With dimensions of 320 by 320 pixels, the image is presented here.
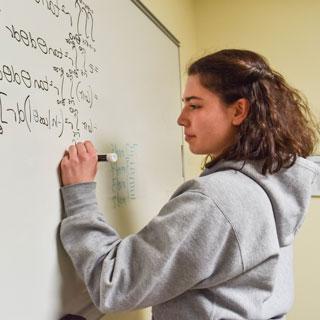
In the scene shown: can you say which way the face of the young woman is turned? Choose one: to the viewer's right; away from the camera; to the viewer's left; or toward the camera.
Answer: to the viewer's left

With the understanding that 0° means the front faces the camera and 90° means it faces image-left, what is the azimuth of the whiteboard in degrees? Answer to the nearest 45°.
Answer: approximately 315°
